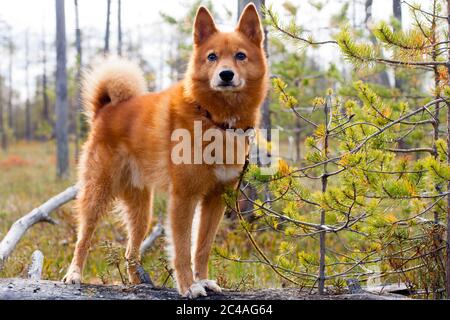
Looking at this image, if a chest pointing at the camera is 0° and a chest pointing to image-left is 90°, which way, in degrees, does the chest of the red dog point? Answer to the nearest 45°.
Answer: approximately 315°

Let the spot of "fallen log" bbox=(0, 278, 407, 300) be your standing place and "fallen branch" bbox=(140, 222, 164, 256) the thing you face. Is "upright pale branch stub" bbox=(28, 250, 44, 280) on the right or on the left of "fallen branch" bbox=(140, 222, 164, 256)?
left

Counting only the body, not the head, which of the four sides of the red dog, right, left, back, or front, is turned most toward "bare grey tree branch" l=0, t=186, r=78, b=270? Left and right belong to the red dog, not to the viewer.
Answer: back

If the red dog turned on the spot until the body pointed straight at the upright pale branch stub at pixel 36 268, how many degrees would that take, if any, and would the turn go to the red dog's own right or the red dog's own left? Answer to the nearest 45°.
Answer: approximately 180°

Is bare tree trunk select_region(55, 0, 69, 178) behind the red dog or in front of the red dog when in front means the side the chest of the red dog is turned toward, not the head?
behind

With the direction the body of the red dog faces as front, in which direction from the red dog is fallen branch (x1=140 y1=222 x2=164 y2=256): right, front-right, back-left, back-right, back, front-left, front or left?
back-left
